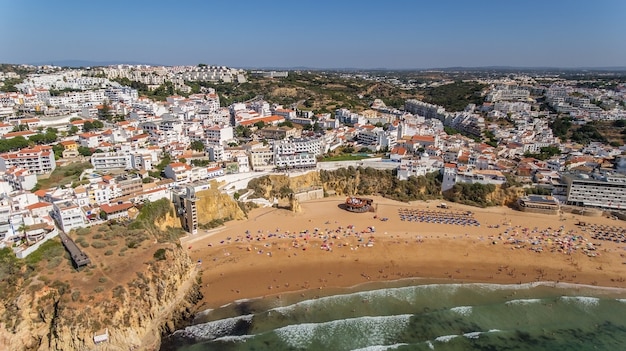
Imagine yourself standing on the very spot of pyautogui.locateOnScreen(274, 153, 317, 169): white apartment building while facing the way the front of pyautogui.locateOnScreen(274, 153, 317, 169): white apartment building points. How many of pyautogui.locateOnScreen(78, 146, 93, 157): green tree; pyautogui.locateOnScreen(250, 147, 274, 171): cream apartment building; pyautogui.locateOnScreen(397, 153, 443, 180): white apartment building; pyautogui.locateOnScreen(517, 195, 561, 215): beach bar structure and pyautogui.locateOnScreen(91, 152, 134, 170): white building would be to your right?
3

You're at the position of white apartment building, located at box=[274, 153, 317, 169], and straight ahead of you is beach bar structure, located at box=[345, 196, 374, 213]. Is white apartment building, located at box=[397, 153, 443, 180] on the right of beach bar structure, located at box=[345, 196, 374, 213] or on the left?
left

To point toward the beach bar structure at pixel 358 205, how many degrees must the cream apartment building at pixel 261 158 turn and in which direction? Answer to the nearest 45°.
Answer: approximately 45° to its left

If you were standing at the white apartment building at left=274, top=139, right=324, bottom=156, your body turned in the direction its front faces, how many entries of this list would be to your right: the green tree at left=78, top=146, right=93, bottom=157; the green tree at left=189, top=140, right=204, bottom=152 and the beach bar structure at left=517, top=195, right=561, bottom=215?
2

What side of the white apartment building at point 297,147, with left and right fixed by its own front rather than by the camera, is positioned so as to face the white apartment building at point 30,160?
right

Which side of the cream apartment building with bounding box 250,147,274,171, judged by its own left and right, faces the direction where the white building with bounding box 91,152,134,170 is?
right

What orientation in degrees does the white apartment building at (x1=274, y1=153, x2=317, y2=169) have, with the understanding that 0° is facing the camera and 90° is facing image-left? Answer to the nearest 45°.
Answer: approximately 0°

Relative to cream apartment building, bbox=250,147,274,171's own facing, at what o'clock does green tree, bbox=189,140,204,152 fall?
The green tree is roughly at 4 o'clock from the cream apartment building.

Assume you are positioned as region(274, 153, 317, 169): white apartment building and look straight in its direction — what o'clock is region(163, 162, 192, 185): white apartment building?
region(163, 162, 192, 185): white apartment building is roughly at 2 o'clock from region(274, 153, 317, 169): white apartment building.

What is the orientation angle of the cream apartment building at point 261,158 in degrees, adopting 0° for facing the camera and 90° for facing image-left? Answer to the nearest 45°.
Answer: approximately 0°

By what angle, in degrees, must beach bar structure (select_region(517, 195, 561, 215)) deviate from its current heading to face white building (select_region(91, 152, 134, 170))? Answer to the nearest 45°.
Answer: approximately 45° to its right

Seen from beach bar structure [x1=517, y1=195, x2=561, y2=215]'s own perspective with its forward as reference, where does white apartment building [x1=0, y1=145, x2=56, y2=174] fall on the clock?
The white apartment building is roughly at 2 o'clock from the beach bar structure.
